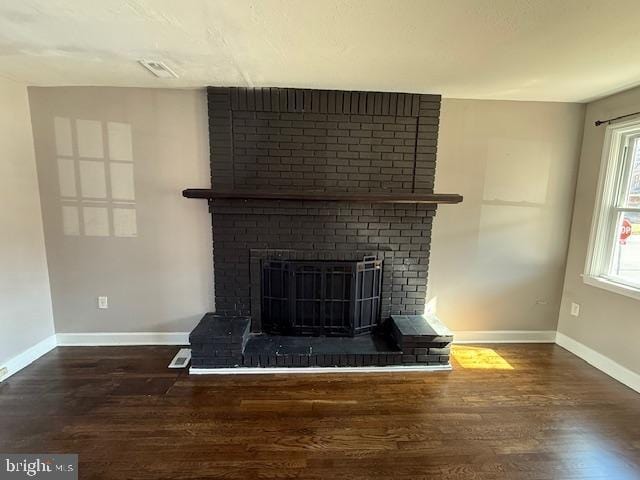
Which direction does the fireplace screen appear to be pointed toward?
toward the camera

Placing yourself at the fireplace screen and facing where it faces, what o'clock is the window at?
The window is roughly at 9 o'clock from the fireplace screen.

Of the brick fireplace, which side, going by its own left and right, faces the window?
left

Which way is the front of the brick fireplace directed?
toward the camera
